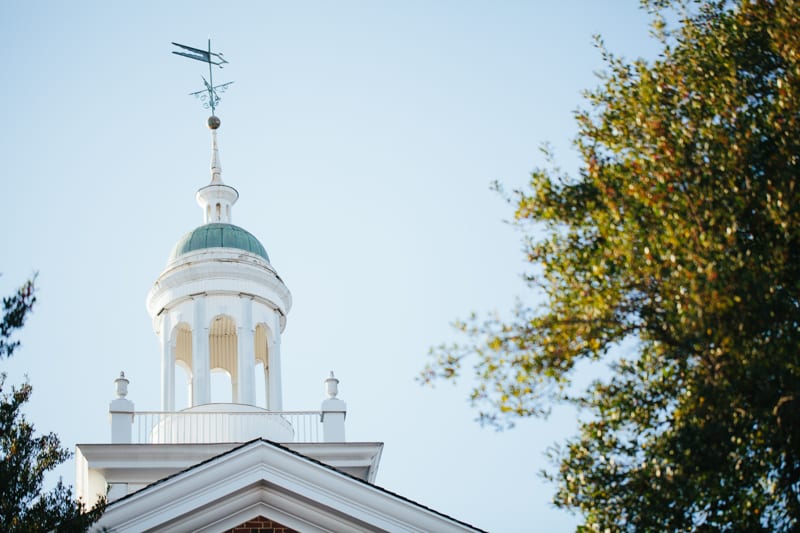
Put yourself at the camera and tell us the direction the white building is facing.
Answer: facing the viewer

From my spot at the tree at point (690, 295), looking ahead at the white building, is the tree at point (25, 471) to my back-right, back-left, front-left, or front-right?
front-left

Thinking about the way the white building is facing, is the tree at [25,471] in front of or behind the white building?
in front

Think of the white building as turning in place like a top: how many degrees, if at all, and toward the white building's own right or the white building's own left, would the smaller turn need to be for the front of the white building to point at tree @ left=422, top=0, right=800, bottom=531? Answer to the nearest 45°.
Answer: approximately 45° to the white building's own left

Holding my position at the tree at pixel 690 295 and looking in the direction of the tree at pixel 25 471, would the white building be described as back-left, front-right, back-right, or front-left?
front-right
